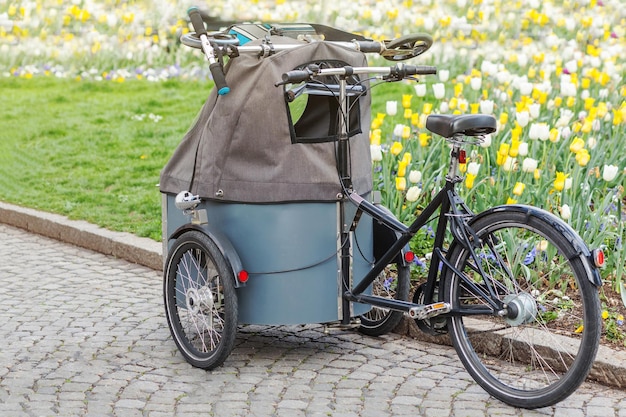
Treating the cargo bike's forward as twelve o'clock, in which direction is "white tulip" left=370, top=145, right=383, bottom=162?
The white tulip is roughly at 2 o'clock from the cargo bike.

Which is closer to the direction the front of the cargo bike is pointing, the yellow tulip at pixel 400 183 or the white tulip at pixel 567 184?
the yellow tulip

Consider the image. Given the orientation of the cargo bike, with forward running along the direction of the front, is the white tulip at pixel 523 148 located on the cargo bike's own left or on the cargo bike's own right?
on the cargo bike's own right

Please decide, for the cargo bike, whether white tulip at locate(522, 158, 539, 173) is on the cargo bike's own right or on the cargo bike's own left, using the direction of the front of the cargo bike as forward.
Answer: on the cargo bike's own right

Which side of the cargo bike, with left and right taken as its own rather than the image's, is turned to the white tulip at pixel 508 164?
right

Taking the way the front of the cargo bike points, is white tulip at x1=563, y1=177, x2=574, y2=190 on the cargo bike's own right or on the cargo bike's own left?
on the cargo bike's own right

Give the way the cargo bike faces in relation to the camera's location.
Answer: facing away from the viewer and to the left of the viewer

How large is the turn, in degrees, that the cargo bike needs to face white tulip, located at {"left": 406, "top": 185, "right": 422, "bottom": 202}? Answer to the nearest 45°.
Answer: approximately 90° to its right
